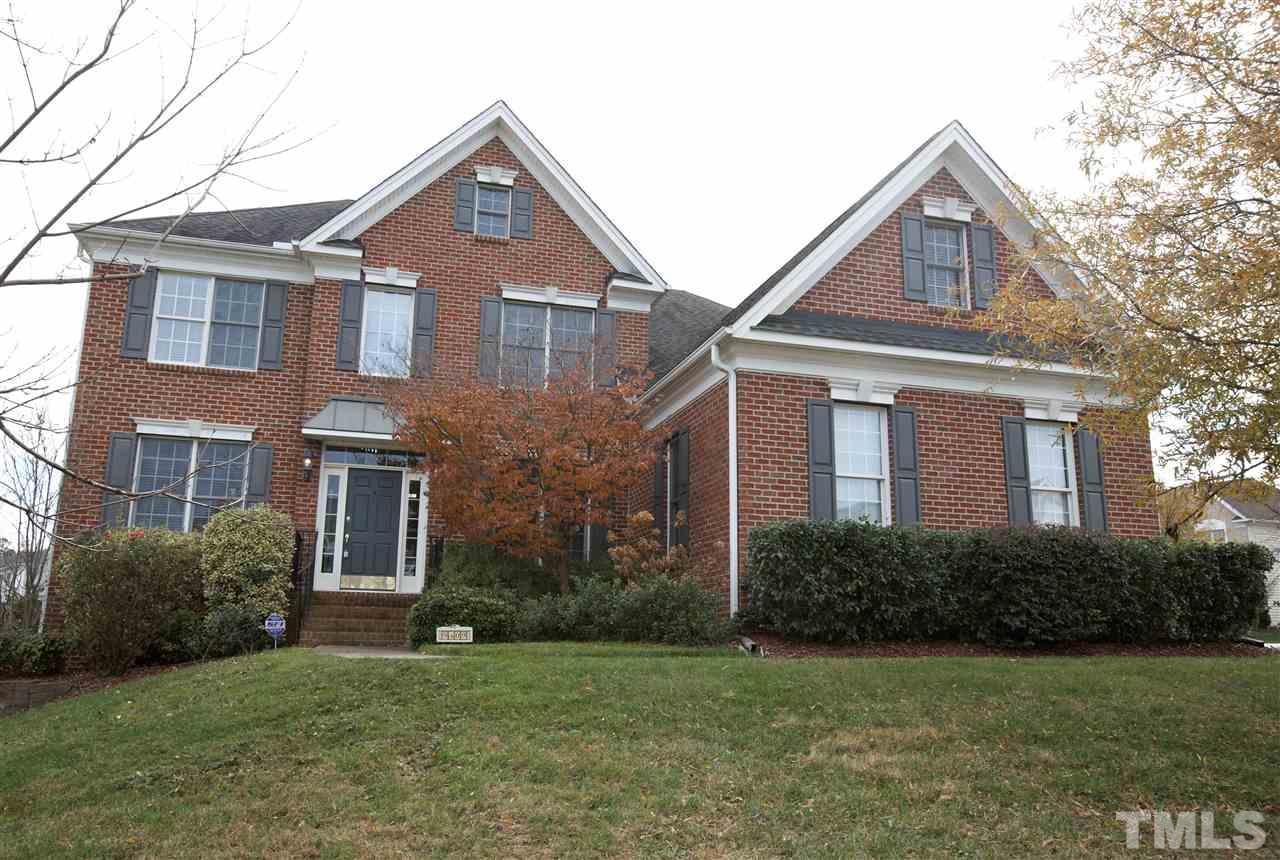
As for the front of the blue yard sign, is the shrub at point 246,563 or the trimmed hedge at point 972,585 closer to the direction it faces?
the trimmed hedge

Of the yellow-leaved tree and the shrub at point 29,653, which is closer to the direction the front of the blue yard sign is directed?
the yellow-leaved tree

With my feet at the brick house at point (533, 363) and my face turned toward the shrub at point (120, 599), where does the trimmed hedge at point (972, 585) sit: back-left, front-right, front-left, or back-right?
back-left

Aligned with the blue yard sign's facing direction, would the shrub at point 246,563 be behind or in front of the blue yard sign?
behind

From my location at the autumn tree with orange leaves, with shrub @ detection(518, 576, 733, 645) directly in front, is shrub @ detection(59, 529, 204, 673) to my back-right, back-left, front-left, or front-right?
back-right

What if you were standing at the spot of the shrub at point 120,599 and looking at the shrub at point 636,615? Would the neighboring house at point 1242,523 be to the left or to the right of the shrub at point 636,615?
left

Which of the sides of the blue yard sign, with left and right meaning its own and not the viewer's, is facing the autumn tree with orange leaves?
left

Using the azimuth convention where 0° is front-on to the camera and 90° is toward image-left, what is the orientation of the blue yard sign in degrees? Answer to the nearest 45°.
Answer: approximately 0°

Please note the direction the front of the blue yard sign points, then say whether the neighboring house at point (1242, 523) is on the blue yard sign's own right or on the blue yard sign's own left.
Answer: on the blue yard sign's own left

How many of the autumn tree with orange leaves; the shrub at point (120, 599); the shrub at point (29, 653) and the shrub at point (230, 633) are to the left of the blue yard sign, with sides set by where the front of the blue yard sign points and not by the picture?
1

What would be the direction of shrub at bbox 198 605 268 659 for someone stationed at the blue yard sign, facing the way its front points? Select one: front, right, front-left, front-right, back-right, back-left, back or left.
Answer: back-right

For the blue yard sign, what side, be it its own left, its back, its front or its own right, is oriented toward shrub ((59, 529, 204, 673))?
right

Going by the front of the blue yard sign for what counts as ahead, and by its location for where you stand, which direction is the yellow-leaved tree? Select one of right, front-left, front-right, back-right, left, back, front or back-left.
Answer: front-left
